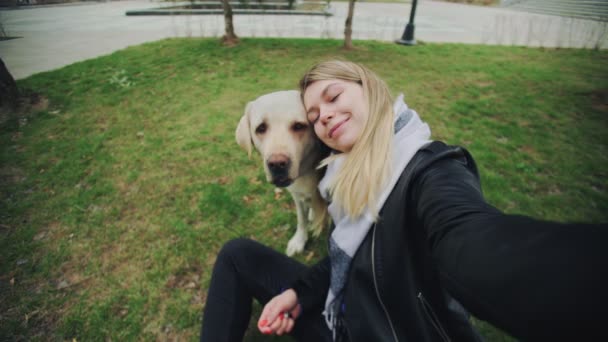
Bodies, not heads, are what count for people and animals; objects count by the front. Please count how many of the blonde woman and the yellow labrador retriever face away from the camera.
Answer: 0

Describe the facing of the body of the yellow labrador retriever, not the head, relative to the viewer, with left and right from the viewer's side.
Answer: facing the viewer and to the left of the viewer

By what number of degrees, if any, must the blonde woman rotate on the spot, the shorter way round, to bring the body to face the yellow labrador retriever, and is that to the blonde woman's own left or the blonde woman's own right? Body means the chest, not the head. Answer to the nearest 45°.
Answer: approximately 90° to the blonde woman's own right

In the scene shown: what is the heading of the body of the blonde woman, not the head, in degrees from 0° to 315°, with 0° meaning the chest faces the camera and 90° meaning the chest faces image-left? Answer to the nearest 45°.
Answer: approximately 45°

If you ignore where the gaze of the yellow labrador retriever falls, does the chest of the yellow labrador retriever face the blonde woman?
no
